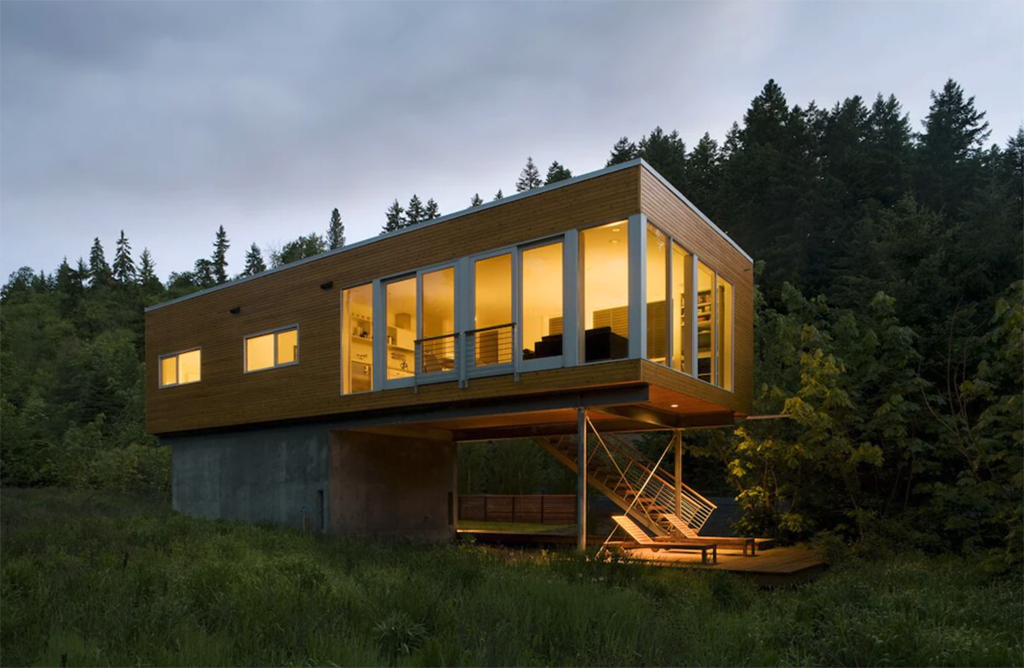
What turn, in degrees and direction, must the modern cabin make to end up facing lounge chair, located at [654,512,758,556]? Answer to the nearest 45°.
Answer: approximately 135° to its left

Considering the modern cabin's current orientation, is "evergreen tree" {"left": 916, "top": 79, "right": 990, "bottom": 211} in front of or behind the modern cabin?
behind

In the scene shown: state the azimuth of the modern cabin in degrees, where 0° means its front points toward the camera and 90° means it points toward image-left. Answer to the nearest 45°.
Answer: approximately 45°
